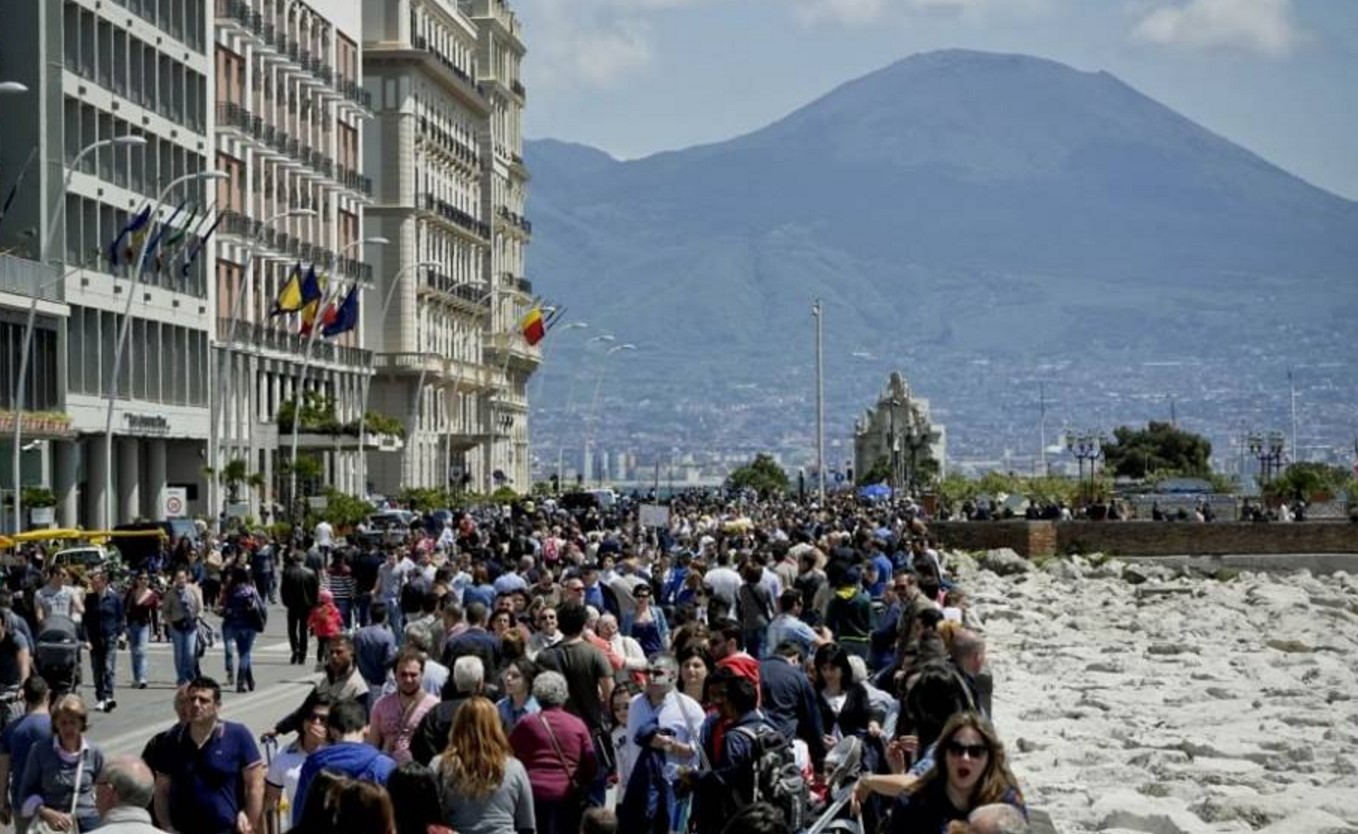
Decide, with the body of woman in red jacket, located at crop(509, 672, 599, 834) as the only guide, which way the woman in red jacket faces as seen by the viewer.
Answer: away from the camera

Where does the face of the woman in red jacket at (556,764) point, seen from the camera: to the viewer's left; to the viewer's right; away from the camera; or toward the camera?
away from the camera

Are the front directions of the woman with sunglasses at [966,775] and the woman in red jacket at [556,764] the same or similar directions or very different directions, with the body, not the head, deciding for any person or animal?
very different directions
